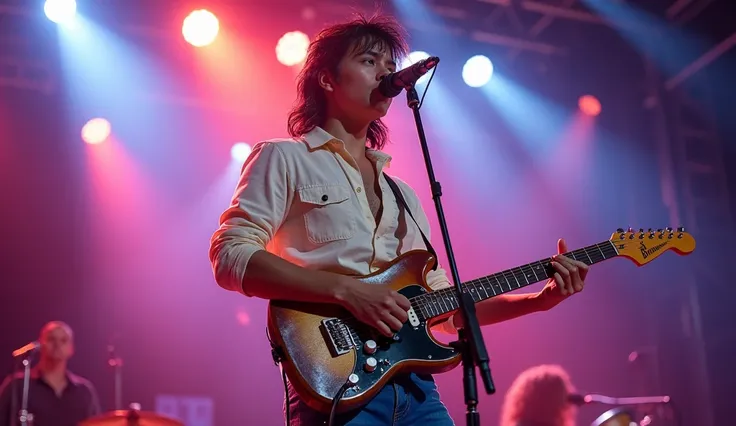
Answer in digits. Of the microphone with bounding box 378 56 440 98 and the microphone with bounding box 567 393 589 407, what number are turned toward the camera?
0

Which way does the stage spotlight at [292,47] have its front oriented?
toward the camera

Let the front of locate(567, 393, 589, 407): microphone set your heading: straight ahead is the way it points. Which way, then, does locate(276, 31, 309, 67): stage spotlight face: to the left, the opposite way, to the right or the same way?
to the left

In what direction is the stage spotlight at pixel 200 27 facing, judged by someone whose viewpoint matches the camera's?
facing the viewer

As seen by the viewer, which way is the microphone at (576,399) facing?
to the viewer's left

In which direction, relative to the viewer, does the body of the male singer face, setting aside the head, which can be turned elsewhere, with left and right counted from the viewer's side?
facing the viewer and to the right of the viewer

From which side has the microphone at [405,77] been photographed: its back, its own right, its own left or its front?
left

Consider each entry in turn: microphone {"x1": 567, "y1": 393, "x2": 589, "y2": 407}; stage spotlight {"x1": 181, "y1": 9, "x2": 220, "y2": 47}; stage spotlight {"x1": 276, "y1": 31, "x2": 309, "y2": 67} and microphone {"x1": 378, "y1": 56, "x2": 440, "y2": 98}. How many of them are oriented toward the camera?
2

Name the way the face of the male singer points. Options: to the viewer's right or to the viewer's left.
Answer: to the viewer's right

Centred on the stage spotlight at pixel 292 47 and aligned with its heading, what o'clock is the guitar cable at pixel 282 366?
The guitar cable is roughly at 12 o'clock from the stage spotlight.

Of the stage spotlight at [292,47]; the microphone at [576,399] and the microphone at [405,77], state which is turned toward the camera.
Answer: the stage spotlight

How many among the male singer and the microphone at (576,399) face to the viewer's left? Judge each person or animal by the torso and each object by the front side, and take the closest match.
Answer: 1

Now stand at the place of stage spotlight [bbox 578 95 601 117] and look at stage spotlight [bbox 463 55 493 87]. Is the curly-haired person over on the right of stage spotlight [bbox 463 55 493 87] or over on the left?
left
